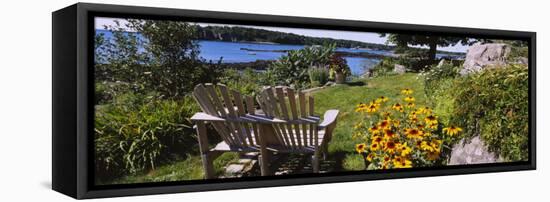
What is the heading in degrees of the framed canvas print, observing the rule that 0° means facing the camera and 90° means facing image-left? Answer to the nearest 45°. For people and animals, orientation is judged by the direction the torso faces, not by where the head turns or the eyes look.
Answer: approximately 315°
